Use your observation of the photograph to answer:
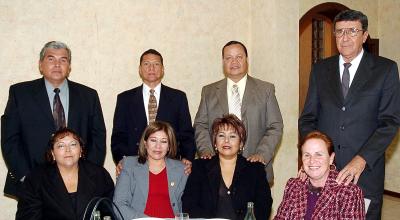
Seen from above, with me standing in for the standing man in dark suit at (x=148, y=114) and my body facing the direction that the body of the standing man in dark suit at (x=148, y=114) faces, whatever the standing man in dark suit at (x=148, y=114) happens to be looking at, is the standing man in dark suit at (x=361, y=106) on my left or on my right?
on my left

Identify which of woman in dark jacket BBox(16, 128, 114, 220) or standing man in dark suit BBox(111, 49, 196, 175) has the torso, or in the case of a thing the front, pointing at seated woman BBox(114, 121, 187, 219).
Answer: the standing man in dark suit

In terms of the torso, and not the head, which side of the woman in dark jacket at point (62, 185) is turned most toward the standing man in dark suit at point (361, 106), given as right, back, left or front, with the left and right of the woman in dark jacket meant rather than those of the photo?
left

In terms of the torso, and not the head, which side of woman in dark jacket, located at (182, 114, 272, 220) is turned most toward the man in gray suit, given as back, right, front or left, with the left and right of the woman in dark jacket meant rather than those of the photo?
back

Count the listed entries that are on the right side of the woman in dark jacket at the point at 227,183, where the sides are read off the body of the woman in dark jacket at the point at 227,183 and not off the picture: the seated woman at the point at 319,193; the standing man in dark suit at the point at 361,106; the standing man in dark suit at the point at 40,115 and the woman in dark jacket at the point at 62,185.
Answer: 2

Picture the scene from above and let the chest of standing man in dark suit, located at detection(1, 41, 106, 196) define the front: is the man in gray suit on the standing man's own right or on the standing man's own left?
on the standing man's own left

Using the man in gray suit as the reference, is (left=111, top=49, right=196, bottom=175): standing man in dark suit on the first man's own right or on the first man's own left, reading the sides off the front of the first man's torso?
on the first man's own right

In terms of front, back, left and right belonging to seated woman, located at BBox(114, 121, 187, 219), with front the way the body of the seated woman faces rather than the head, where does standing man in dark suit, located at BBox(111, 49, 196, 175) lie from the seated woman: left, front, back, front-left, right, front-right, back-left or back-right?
back
